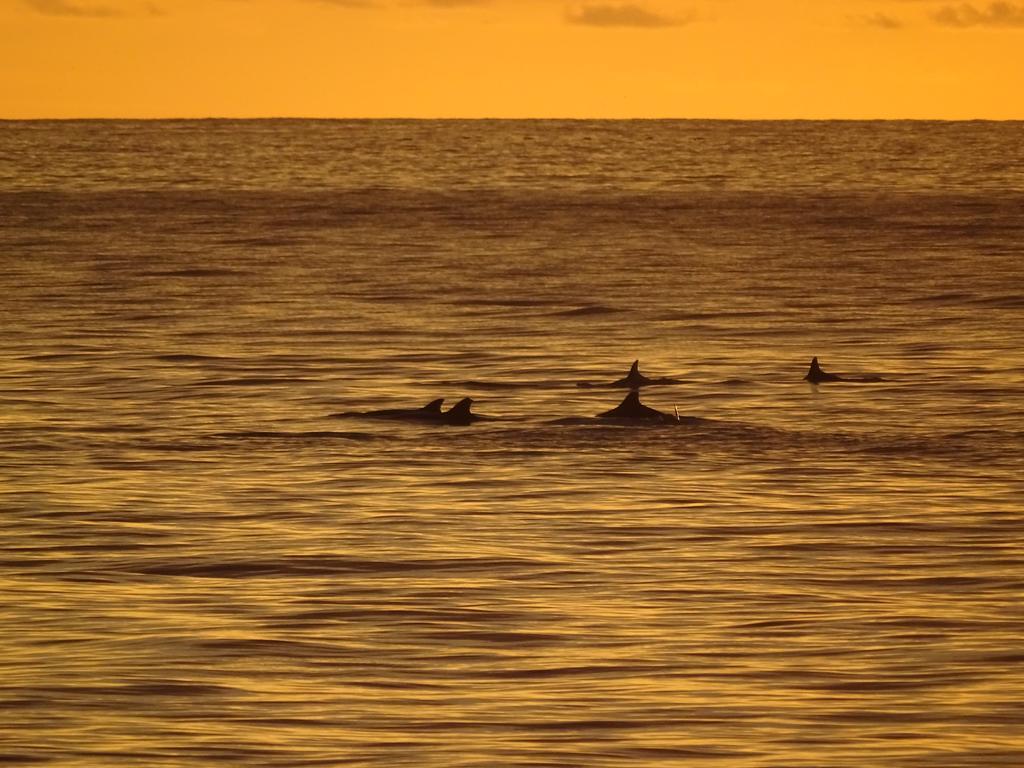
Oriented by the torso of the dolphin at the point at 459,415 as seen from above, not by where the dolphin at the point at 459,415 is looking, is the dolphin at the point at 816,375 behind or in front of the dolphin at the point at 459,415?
behind

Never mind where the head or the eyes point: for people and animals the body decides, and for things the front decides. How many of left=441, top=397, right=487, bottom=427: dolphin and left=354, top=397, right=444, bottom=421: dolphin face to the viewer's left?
2

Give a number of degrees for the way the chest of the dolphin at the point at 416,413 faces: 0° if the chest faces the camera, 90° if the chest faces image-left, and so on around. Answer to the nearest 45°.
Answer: approximately 90°

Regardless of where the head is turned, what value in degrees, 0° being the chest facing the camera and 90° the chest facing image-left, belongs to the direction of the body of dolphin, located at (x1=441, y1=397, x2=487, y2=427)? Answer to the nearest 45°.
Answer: approximately 90°

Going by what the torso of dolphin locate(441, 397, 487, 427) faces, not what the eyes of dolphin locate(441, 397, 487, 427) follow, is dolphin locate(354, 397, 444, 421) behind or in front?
in front

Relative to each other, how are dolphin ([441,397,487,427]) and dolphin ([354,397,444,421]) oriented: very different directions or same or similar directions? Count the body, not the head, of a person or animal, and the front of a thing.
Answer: same or similar directions

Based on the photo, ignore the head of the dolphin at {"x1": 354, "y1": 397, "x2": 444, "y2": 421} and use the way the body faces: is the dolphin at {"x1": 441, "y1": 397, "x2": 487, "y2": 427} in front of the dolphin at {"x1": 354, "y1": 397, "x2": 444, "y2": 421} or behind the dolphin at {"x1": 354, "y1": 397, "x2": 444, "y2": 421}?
behind
